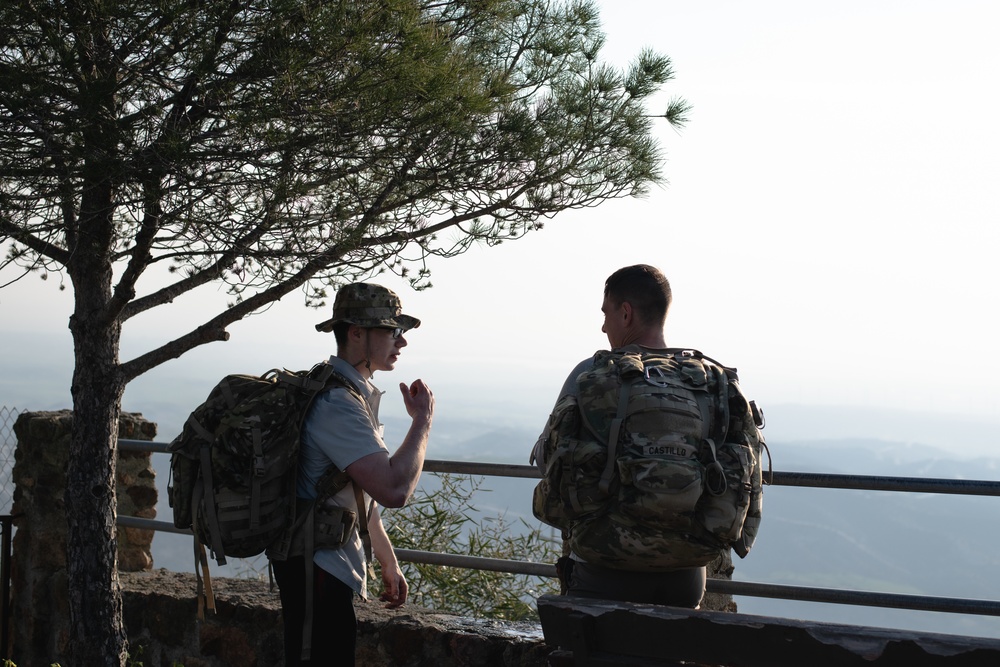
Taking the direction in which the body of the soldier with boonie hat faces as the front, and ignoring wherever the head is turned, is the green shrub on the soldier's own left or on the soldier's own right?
on the soldier's own left

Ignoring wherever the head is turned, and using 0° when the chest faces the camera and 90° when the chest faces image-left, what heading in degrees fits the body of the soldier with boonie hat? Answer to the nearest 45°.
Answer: approximately 270°

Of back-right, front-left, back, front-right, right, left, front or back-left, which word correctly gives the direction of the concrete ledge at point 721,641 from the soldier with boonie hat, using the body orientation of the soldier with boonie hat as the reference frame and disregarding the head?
front-right

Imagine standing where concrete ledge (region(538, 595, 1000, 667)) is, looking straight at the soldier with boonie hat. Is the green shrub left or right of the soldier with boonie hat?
right

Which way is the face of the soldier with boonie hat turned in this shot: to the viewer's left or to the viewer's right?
to the viewer's right

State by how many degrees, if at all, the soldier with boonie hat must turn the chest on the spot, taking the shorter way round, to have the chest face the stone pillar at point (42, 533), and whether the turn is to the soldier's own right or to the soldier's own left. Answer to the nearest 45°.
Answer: approximately 135° to the soldier's own left
